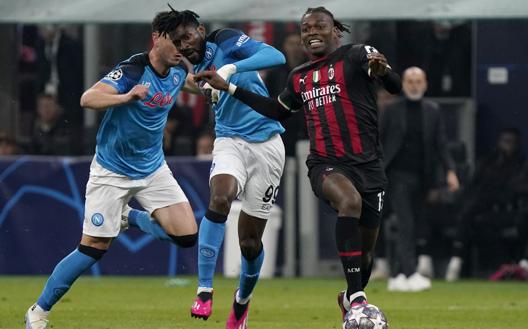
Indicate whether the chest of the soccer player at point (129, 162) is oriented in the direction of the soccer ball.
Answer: yes

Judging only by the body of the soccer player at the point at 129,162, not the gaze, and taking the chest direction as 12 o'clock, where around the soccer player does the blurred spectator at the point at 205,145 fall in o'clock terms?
The blurred spectator is roughly at 8 o'clock from the soccer player.

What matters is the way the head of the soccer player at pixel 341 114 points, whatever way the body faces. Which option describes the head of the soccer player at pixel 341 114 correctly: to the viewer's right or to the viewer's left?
to the viewer's left

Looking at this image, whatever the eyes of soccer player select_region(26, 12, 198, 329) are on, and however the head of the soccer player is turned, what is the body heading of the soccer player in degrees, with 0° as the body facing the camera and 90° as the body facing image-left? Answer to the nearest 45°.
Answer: approximately 315°

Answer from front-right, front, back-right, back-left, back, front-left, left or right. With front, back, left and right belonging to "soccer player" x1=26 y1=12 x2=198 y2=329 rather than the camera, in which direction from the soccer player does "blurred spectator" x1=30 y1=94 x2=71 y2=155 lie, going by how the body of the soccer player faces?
back-left

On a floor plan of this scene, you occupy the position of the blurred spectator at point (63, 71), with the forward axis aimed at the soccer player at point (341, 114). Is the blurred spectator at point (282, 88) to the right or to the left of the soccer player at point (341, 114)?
left
